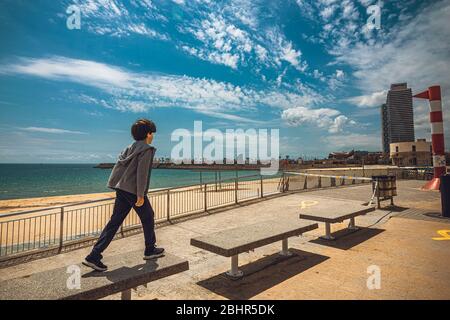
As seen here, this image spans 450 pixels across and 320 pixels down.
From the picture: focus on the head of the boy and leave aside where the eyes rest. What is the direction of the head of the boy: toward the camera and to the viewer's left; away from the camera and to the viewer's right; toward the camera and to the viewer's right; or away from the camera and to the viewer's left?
away from the camera and to the viewer's right

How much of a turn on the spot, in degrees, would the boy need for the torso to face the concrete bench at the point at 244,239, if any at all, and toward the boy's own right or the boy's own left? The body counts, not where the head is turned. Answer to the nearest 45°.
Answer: approximately 45° to the boy's own right

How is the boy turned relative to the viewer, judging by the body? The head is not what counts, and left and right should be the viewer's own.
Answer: facing away from the viewer and to the right of the viewer
